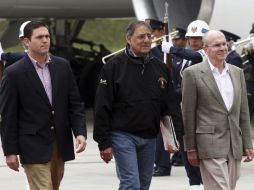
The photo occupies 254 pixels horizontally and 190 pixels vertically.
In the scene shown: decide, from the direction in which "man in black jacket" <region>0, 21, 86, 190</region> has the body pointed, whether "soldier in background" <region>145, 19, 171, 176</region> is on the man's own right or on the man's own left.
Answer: on the man's own left

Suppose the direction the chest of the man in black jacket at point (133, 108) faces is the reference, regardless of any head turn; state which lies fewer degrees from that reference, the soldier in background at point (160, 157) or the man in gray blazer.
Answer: the man in gray blazer

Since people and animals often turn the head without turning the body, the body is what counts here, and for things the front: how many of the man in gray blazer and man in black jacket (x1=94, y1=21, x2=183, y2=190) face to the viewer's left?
0

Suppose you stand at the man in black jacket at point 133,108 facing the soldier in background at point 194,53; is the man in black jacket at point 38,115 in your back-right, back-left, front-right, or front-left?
back-left

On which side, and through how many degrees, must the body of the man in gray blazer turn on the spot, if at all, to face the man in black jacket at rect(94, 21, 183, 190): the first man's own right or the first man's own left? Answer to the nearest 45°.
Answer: approximately 135° to the first man's own right

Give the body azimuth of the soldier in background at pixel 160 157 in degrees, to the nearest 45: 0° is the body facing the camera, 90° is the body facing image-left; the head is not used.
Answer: approximately 45°

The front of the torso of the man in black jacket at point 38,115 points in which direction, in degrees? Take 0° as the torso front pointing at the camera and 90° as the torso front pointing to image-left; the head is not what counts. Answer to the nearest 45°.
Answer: approximately 315°

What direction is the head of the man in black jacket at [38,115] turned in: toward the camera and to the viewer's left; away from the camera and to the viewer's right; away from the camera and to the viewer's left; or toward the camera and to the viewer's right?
toward the camera and to the viewer's right

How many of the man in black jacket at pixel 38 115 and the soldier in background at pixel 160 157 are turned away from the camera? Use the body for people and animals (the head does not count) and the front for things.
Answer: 0
